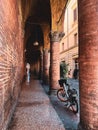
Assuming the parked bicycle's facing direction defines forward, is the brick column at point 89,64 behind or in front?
behind

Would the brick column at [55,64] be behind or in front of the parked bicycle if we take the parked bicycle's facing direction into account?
in front

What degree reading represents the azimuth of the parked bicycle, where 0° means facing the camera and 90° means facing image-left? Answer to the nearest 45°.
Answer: approximately 135°
